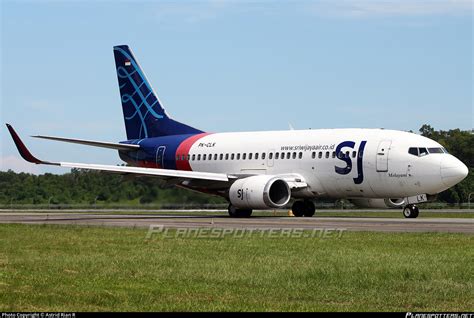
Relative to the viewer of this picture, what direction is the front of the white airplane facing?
facing the viewer and to the right of the viewer
